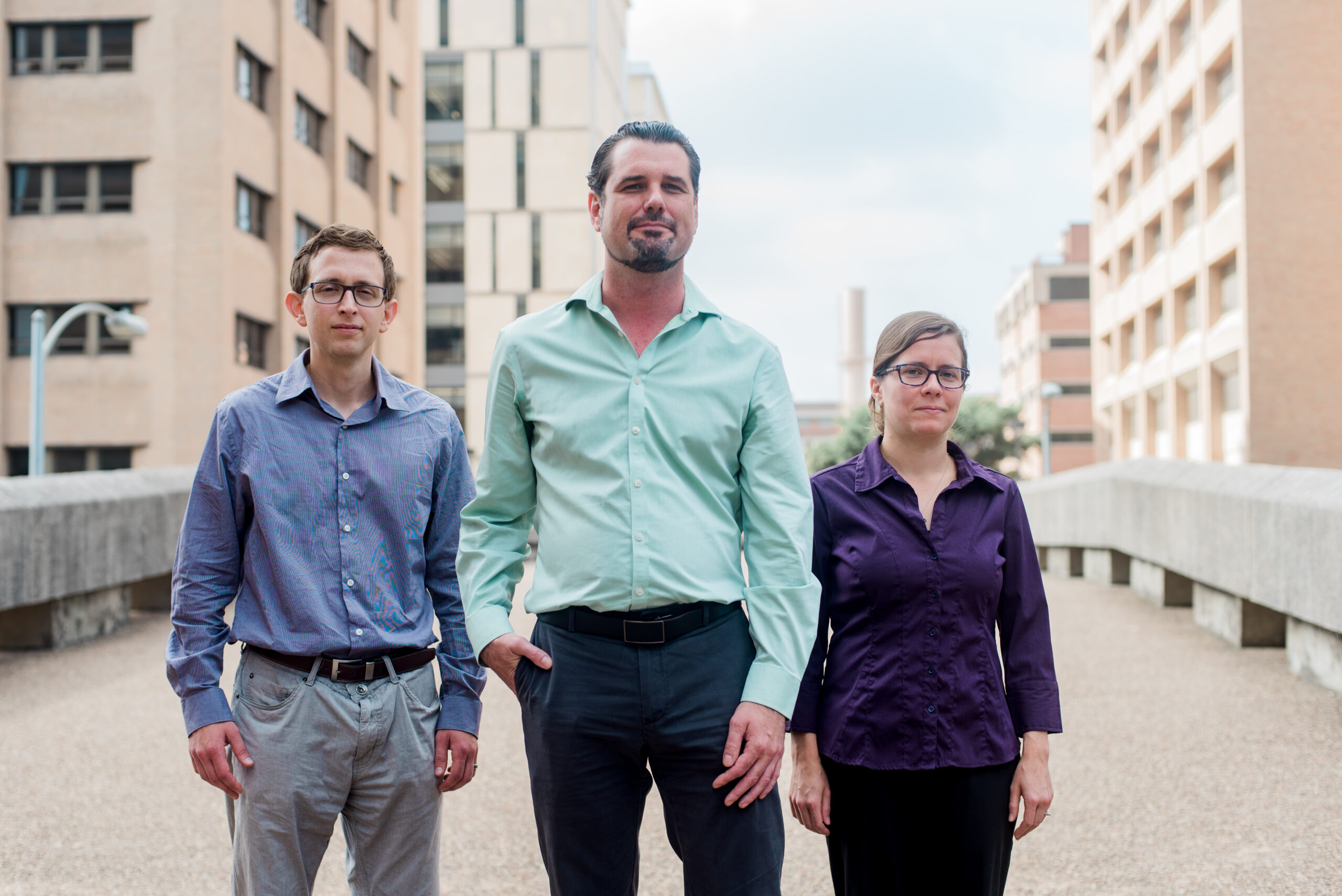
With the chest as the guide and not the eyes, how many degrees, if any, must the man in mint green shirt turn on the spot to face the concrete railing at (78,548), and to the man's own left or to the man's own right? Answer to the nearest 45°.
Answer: approximately 135° to the man's own right

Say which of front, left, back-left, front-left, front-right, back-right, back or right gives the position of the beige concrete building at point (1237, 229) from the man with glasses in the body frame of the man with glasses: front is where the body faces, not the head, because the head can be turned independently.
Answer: back-left

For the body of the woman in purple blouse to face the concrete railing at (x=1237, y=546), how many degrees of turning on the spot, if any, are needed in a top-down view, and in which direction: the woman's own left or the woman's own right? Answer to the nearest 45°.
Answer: approximately 180°

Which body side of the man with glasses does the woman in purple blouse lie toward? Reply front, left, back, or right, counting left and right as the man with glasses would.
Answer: left

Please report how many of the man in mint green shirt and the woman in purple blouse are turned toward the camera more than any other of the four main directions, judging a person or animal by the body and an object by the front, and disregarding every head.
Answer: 2

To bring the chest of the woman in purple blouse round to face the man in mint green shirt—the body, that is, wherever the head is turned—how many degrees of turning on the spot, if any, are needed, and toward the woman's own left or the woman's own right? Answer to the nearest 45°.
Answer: approximately 45° to the woman's own right

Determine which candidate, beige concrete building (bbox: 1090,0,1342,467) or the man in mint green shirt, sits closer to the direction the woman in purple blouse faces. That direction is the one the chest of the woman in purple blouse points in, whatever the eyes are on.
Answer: the man in mint green shirt

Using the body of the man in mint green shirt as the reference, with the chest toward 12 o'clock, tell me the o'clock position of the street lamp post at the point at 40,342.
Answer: The street lamp post is roughly at 5 o'clock from the man in mint green shirt.
